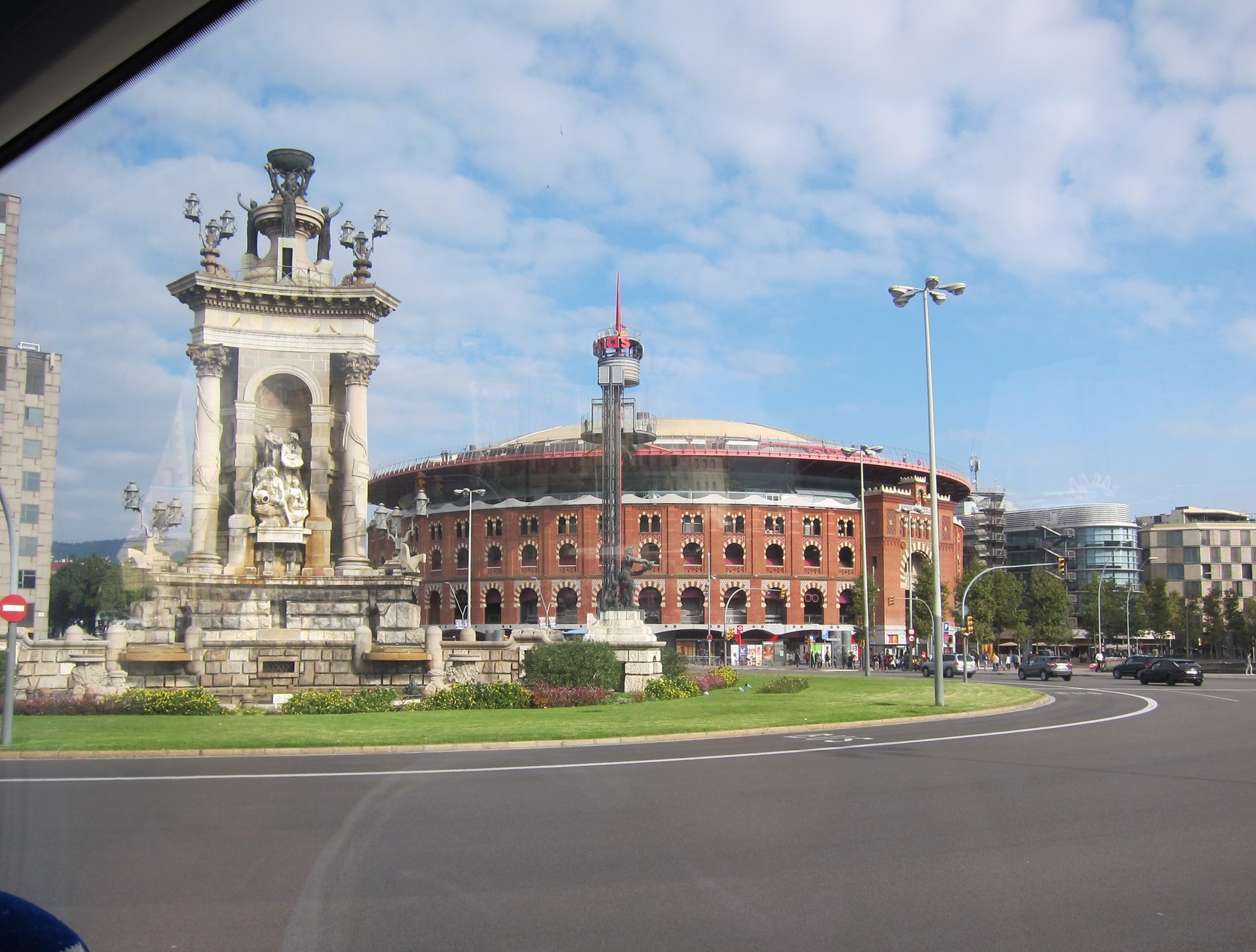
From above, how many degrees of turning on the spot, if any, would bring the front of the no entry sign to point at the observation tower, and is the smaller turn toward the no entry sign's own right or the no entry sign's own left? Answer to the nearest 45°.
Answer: approximately 135° to the no entry sign's own left

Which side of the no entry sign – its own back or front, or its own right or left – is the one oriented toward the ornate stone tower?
back

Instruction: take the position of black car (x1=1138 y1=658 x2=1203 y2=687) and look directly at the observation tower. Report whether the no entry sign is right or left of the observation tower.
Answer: left

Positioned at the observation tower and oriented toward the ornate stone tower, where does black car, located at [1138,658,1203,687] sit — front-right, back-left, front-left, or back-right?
back-left

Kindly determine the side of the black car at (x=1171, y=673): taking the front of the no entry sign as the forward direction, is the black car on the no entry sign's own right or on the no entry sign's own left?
on the no entry sign's own left

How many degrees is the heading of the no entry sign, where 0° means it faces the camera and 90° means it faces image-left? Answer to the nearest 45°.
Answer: approximately 0°

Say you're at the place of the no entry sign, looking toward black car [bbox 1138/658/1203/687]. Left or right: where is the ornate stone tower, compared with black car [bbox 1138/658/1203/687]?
left
